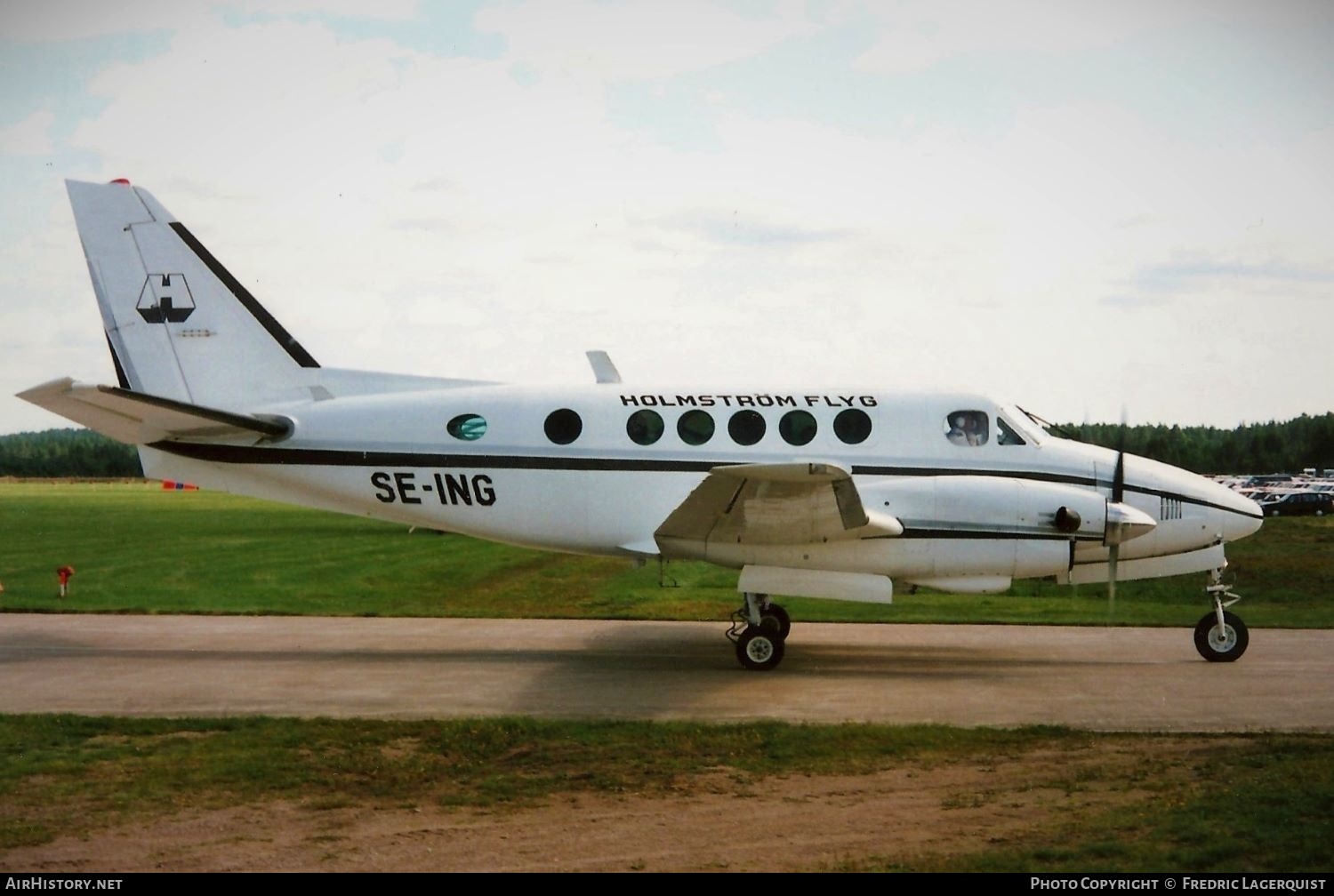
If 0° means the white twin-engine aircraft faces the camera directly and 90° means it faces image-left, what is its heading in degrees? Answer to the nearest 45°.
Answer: approximately 270°
